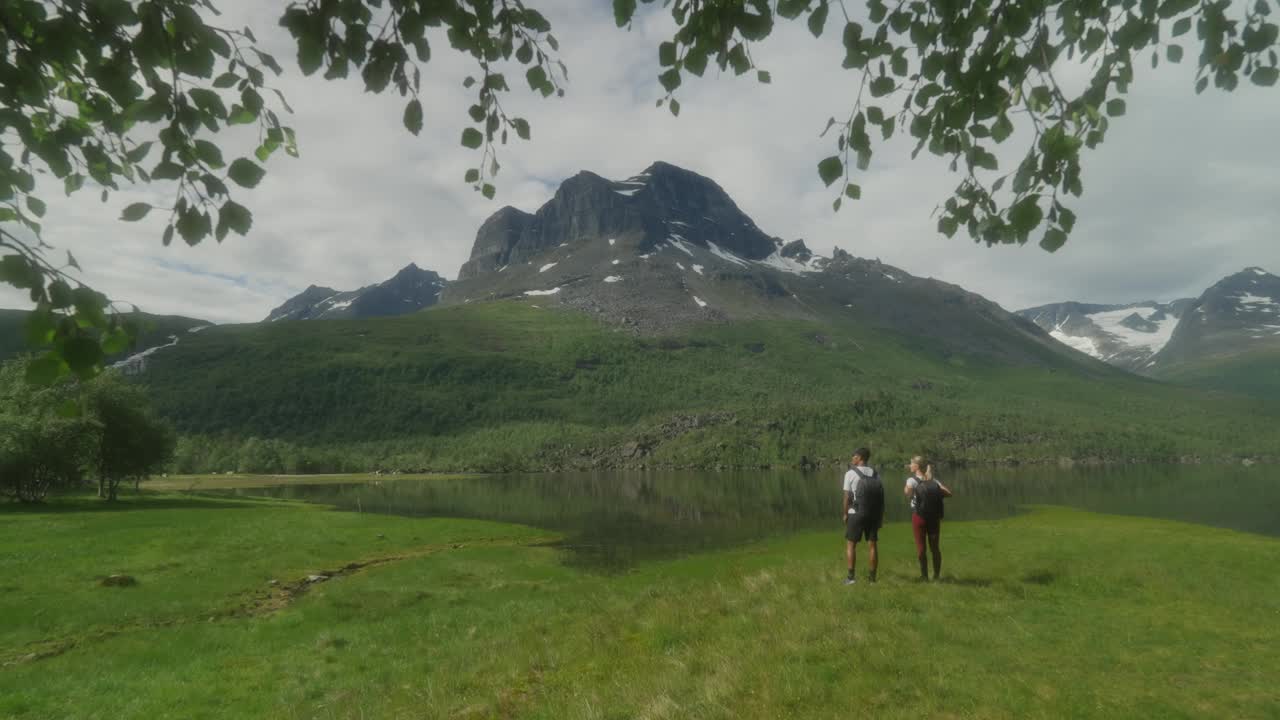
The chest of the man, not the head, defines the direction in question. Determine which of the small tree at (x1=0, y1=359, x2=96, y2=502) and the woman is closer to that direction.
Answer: the small tree

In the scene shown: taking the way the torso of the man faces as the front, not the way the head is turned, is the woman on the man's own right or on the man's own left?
on the man's own right

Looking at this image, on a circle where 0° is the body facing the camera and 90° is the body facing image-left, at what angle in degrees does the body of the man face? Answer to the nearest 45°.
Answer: approximately 135°

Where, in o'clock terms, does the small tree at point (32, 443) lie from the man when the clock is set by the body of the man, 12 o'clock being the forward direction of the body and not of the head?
The small tree is roughly at 11 o'clock from the man.

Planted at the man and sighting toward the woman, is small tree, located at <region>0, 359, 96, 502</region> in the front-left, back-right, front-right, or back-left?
back-left
